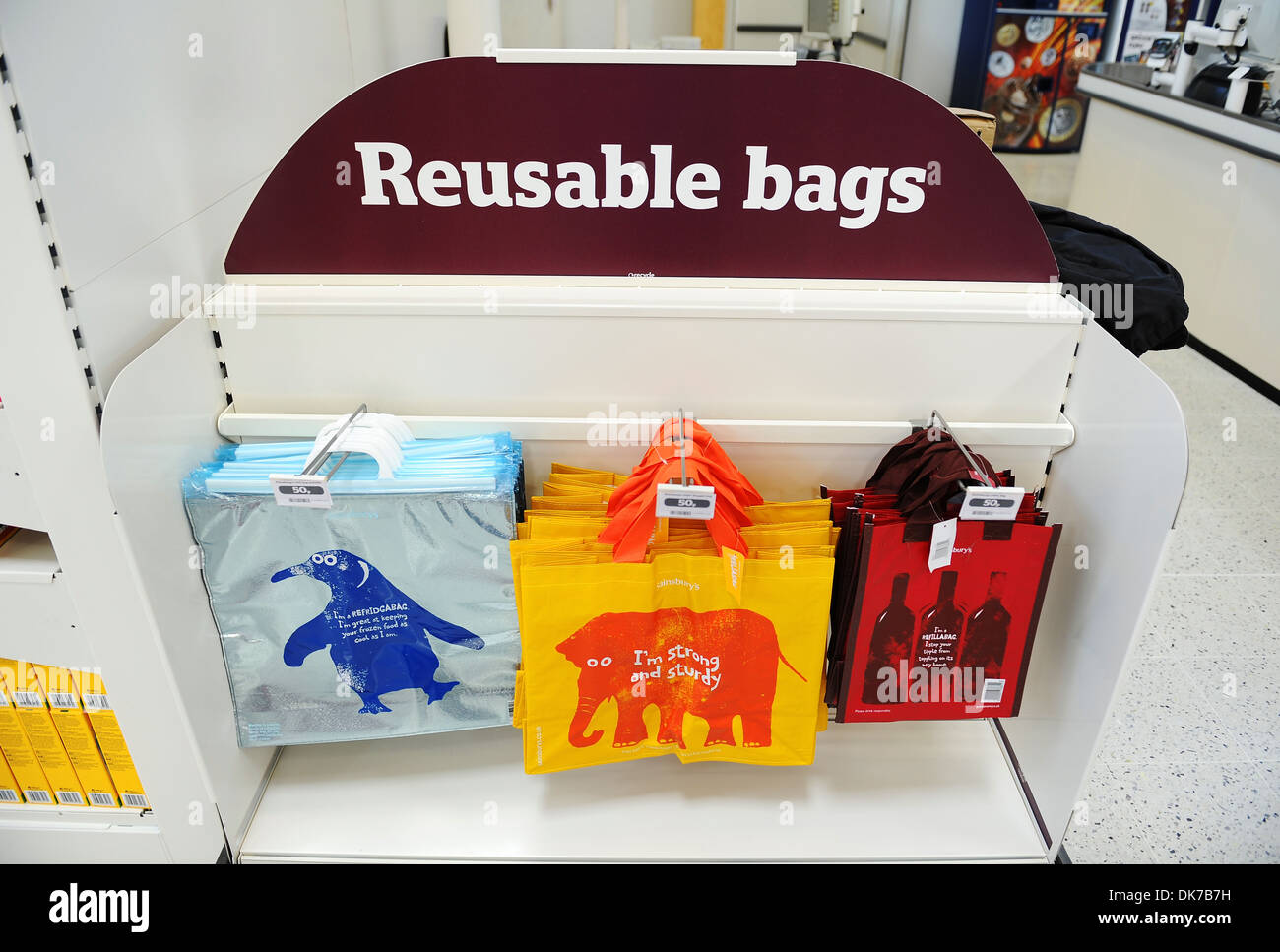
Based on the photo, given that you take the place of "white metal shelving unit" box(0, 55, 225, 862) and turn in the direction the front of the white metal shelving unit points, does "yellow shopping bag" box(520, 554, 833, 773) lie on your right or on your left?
on your left

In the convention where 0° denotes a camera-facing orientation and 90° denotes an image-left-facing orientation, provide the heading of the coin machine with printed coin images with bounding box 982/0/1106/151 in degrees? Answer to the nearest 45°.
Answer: approximately 0°

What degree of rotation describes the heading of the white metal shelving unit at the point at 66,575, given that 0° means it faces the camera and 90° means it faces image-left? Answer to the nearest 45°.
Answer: approximately 0°

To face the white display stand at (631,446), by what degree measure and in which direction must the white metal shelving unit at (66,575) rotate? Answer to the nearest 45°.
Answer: approximately 90° to its left

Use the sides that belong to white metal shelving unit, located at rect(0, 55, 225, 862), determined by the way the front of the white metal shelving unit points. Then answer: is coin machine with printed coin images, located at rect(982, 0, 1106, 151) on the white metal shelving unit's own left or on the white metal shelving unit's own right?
on the white metal shelving unit's own left

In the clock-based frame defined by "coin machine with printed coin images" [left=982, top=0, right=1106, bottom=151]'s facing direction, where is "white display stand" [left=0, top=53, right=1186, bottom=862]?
The white display stand is roughly at 12 o'clock from the coin machine with printed coin images.

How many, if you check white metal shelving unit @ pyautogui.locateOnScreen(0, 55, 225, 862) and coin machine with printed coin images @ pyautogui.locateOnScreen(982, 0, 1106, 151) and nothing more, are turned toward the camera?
2
